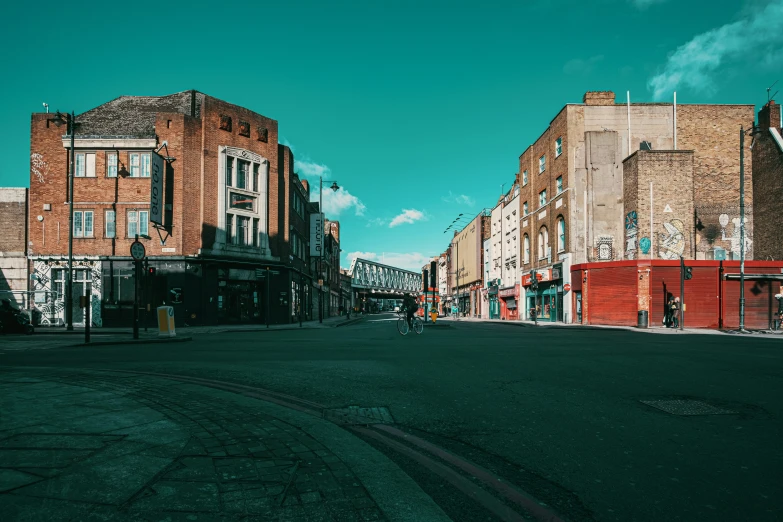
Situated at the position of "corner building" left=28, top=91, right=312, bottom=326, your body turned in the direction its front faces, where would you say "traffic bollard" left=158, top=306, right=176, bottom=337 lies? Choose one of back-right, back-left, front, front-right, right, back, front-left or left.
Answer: front-right

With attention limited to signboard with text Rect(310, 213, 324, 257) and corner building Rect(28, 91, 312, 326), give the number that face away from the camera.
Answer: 0

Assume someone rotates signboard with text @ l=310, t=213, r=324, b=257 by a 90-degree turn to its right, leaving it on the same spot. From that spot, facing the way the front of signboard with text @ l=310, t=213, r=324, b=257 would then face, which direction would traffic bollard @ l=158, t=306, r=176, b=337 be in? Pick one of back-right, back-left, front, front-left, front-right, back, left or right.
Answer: left

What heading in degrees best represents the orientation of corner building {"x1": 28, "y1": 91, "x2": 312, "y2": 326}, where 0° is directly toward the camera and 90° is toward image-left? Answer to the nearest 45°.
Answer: approximately 315°

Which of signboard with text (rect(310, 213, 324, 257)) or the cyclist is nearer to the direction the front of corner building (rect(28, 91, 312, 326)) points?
the cyclist

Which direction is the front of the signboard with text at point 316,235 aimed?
toward the camera

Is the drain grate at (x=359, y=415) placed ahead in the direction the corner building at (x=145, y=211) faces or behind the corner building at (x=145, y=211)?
ahead

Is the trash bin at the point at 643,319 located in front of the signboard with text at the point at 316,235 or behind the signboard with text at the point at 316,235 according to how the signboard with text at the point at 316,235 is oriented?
in front
